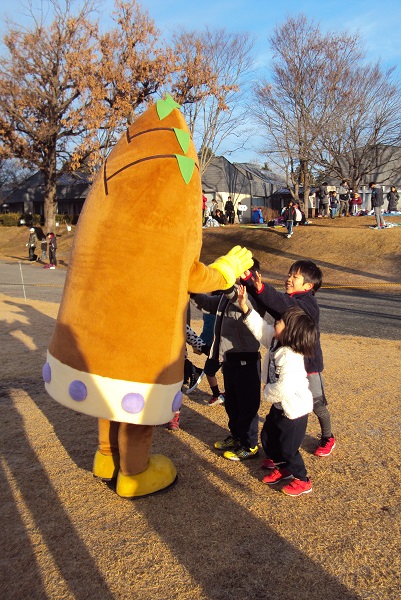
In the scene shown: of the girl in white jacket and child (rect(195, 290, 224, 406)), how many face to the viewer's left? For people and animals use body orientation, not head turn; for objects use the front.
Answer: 2

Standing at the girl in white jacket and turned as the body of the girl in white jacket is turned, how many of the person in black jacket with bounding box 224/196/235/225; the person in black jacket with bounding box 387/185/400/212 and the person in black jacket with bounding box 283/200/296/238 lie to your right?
3

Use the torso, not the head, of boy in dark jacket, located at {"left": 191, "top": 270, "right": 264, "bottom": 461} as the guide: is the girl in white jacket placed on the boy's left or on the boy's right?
on the boy's left

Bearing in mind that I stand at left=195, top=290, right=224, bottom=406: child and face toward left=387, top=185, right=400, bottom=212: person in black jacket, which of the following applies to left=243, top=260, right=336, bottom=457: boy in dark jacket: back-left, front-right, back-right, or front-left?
back-right

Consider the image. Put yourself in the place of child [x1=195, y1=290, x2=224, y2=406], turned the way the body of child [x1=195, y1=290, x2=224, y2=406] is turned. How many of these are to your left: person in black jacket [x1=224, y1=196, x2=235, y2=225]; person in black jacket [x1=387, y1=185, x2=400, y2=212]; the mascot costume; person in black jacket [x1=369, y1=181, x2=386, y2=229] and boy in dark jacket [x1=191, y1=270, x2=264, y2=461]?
2

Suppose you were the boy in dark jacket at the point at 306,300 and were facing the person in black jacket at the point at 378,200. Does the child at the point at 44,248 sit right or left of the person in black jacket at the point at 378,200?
left

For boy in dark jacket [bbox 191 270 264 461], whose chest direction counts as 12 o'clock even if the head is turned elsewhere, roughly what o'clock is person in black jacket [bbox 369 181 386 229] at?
The person in black jacket is roughly at 5 o'clock from the boy in dark jacket.

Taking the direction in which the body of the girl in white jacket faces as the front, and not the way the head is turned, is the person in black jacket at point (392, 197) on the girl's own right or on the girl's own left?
on the girl's own right

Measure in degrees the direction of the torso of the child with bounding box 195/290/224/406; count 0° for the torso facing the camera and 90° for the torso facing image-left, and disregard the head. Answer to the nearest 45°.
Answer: approximately 90°
